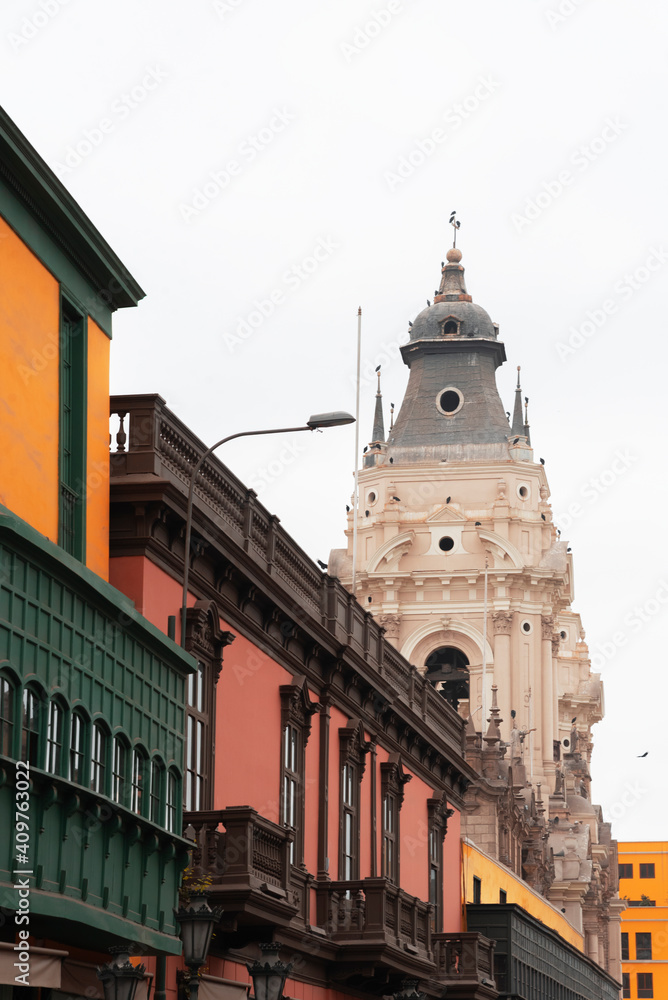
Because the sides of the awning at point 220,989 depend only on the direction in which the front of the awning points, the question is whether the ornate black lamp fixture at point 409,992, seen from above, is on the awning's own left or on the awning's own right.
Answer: on the awning's own left

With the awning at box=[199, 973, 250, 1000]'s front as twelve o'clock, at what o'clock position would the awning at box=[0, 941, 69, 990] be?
the awning at box=[0, 941, 69, 990] is roughly at 2 o'clock from the awning at box=[199, 973, 250, 1000].

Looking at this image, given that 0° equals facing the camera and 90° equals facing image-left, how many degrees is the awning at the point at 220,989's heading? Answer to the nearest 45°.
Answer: approximately 315°
